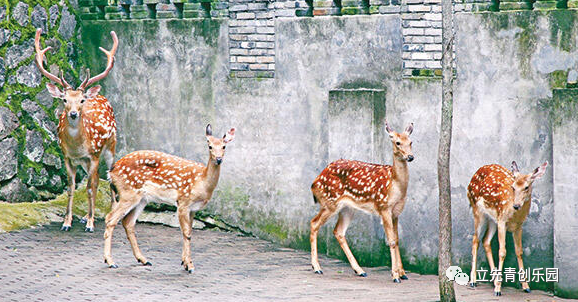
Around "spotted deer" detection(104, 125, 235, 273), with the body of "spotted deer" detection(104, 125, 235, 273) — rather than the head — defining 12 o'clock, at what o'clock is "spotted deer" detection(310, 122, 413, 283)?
"spotted deer" detection(310, 122, 413, 283) is roughly at 12 o'clock from "spotted deer" detection(104, 125, 235, 273).

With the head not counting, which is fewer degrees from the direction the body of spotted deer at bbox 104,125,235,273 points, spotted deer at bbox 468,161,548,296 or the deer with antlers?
the spotted deer

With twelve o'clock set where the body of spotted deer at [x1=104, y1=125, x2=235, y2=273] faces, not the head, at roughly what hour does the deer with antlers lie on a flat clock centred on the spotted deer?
The deer with antlers is roughly at 8 o'clock from the spotted deer.

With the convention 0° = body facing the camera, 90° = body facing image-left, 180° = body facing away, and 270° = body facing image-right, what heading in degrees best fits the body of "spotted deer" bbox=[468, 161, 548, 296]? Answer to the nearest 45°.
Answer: approximately 315°

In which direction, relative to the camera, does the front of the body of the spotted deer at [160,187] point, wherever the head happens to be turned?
to the viewer's right

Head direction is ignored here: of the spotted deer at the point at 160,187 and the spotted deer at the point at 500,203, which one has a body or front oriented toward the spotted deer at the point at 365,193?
the spotted deer at the point at 160,187

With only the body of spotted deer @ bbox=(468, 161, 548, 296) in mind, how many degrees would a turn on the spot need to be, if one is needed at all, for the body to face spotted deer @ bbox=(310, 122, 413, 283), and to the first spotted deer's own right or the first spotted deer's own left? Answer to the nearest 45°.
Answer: approximately 135° to the first spotted deer's own right

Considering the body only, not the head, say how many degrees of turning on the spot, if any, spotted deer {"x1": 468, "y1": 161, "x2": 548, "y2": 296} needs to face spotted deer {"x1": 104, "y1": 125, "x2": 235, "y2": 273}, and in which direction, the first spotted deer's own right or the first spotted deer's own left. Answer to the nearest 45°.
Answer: approximately 135° to the first spotted deer's own right
